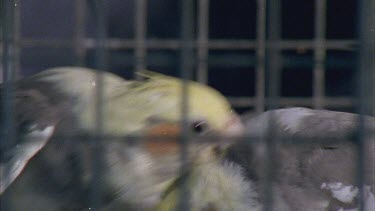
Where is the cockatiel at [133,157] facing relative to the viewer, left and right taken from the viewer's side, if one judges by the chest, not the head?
facing to the right of the viewer
